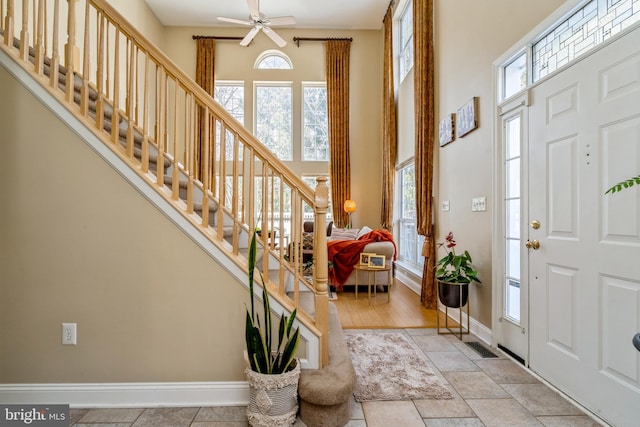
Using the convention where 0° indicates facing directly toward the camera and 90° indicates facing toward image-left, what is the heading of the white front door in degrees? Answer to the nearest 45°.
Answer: approximately 45°

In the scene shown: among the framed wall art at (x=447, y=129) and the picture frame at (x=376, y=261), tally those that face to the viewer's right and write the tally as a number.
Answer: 0

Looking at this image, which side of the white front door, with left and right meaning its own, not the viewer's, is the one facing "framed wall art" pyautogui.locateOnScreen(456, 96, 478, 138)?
right

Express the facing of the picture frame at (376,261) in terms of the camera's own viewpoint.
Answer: facing the viewer

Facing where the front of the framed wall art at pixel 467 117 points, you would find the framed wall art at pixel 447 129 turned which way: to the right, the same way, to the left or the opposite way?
the same way

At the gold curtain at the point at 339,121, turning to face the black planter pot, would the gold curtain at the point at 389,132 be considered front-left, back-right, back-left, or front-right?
front-left

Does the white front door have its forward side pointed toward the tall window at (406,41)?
no

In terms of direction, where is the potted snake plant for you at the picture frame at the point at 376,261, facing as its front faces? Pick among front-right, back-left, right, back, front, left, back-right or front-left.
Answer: front

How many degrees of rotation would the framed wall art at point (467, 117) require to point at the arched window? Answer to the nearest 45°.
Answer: approximately 90° to its right

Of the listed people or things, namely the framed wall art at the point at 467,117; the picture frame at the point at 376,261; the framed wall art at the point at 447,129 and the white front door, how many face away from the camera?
0

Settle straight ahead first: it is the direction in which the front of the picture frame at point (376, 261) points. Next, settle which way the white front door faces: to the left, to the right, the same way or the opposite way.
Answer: to the right
